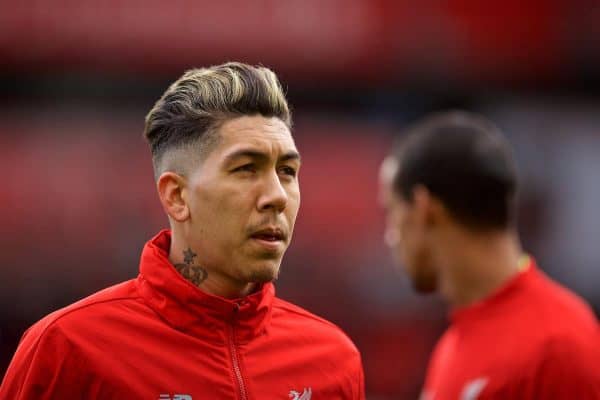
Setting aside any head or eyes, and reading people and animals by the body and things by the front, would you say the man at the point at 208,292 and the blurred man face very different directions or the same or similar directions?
very different directions

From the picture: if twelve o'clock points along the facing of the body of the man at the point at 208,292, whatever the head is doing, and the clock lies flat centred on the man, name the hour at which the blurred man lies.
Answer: The blurred man is roughly at 9 o'clock from the man.

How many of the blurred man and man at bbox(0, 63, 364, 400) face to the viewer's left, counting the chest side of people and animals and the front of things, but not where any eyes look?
1

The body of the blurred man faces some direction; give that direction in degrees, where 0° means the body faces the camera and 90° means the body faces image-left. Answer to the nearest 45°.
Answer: approximately 90°

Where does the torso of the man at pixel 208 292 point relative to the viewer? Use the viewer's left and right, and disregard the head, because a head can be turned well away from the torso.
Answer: facing the viewer and to the right of the viewer

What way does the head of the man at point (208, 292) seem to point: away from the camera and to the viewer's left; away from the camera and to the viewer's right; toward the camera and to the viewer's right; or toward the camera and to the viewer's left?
toward the camera and to the viewer's right

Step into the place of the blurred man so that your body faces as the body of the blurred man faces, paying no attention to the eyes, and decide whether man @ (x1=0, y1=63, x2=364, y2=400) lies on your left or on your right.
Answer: on your left

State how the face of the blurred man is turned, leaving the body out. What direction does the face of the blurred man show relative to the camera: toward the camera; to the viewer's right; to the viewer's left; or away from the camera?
to the viewer's left
